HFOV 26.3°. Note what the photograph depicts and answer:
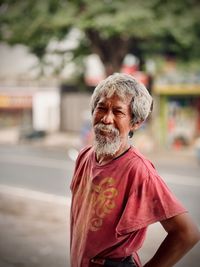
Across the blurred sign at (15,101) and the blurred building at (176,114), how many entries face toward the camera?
2

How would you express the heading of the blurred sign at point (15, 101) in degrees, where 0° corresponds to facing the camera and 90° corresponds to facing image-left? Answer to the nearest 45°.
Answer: approximately 0°

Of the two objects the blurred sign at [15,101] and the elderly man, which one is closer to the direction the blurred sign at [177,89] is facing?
the elderly man

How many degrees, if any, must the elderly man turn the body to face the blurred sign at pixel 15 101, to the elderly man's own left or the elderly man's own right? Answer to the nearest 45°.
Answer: approximately 135° to the elderly man's own right

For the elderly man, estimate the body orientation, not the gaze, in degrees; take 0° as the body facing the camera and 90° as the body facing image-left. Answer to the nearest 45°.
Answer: approximately 45°

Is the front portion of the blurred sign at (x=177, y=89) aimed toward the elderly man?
yes

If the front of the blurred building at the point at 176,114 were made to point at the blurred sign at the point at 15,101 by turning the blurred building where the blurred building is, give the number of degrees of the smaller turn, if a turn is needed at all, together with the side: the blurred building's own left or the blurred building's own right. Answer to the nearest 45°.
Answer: approximately 135° to the blurred building's own right
